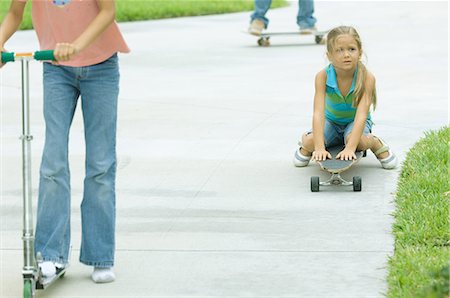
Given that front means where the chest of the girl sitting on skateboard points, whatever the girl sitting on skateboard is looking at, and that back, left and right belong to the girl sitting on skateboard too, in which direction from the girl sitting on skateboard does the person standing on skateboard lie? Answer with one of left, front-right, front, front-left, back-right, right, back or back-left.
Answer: back

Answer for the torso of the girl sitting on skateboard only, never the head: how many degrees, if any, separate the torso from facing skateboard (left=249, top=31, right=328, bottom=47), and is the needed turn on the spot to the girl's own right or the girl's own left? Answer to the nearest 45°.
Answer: approximately 180°

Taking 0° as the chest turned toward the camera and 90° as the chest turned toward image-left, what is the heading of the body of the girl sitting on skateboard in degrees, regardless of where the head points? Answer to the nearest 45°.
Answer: approximately 0°

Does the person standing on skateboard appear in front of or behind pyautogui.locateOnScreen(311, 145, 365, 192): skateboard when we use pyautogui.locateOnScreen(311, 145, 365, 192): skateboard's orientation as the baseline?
behind

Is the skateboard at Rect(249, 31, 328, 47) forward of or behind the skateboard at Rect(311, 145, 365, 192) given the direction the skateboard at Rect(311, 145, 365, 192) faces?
behind

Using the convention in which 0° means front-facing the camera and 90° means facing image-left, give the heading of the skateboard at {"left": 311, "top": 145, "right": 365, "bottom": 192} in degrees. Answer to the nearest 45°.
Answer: approximately 0°
